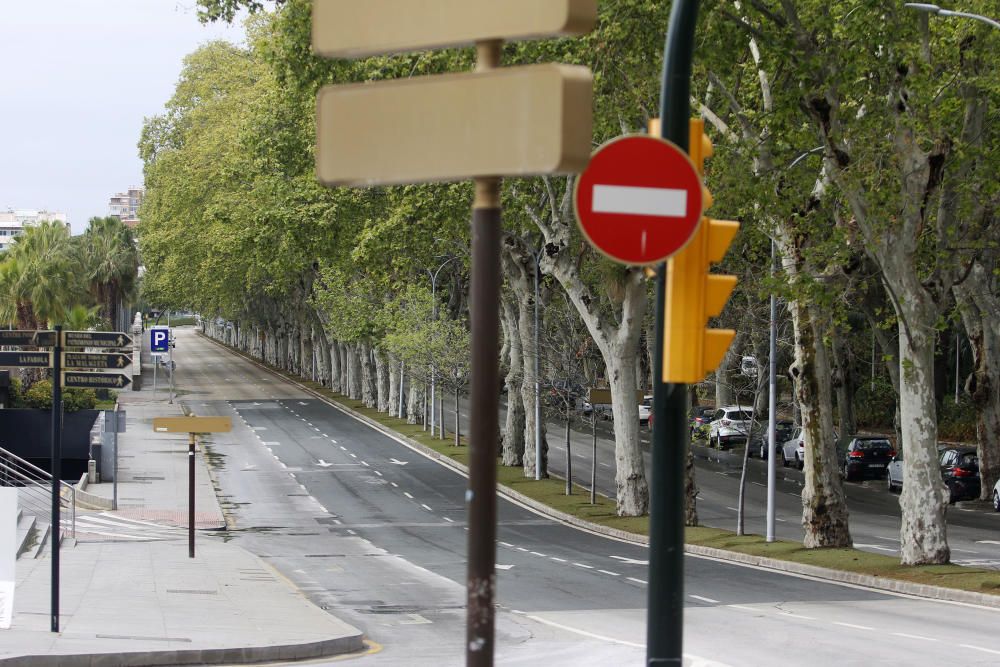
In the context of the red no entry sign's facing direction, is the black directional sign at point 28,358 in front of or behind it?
behind

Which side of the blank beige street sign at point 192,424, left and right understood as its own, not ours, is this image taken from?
back

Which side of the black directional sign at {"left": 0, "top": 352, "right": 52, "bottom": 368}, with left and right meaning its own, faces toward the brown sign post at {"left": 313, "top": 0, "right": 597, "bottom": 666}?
front

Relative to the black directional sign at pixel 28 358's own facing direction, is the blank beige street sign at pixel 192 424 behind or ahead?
behind

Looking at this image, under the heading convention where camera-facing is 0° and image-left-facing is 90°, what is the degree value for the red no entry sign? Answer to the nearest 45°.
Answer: approximately 0°

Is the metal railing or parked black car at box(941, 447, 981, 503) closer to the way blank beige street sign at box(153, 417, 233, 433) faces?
the metal railing

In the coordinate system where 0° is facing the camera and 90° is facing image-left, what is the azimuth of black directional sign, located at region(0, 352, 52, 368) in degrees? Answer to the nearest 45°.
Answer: approximately 0°

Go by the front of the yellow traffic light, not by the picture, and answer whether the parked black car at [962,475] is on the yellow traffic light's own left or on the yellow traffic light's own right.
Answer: on the yellow traffic light's own left

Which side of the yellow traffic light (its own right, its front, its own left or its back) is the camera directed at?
right

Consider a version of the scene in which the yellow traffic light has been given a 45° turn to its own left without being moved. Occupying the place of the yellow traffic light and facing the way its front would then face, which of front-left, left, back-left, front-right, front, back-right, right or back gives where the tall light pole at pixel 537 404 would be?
front-left

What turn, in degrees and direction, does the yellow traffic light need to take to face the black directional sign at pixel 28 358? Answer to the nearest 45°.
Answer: approximately 135° to its left
